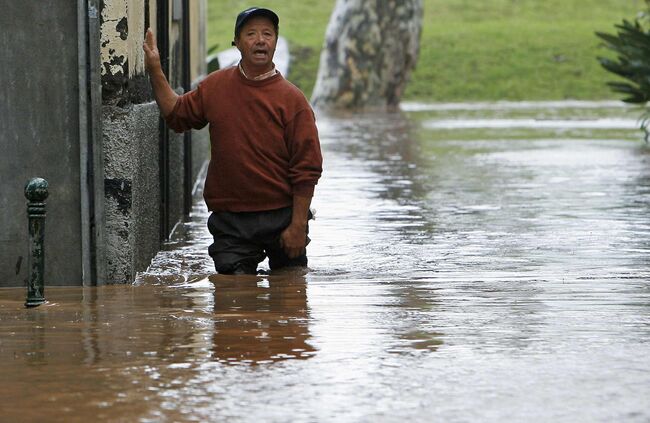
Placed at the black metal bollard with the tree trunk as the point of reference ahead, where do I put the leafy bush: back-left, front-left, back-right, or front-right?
front-right

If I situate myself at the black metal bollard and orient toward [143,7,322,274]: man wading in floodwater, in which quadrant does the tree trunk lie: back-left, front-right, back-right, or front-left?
front-left

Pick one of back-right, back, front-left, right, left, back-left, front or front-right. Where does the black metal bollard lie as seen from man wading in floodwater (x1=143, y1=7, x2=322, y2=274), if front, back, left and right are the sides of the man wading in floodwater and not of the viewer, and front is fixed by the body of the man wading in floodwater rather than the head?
front-right

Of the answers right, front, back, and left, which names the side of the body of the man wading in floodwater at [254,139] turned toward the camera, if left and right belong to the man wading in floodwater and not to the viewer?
front

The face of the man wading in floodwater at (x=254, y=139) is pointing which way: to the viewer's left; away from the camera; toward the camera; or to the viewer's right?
toward the camera

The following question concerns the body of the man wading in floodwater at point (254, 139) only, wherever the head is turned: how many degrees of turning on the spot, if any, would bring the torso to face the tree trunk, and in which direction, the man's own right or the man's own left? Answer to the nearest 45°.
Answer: approximately 180°

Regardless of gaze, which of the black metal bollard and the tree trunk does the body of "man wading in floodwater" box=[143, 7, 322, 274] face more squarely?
the black metal bollard

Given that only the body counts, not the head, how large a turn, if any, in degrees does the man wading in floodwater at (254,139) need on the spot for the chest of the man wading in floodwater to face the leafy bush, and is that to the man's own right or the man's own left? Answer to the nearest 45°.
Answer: approximately 135° to the man's own left
